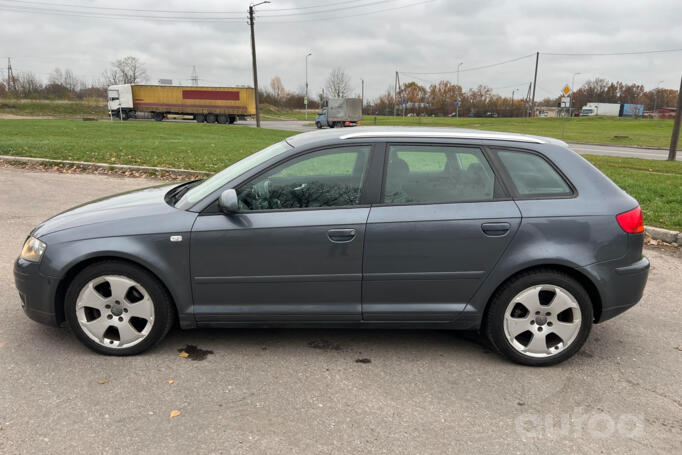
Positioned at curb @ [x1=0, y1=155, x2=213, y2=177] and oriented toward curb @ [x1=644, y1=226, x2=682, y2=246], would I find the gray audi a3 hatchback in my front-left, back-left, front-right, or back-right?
front-right

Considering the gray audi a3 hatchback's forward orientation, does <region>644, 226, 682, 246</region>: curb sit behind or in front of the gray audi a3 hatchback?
behind

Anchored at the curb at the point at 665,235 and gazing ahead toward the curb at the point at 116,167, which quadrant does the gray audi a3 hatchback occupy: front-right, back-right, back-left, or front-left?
front-left

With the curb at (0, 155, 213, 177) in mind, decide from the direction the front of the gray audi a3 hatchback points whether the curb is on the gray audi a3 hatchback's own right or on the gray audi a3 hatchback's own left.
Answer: on the gray audi a3 hatchback's own right

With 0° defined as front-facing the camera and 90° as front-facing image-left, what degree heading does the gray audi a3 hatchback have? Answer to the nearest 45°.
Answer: approximately 90°
